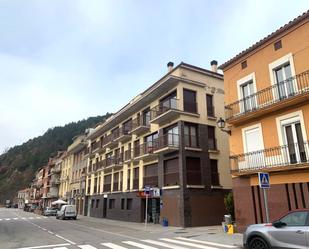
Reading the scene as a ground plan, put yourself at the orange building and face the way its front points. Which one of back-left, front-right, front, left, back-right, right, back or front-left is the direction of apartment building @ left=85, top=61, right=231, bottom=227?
right

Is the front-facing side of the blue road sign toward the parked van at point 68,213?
no

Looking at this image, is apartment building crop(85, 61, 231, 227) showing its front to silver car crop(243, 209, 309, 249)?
no

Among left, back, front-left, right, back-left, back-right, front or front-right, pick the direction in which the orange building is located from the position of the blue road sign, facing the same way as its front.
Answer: back

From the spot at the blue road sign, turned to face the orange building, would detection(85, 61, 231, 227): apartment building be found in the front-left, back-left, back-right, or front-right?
front-left

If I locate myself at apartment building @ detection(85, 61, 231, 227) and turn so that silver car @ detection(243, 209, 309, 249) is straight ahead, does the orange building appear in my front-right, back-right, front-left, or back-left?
front-left

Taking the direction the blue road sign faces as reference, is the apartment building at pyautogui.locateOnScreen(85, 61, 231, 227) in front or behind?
behind

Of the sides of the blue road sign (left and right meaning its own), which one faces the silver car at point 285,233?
front

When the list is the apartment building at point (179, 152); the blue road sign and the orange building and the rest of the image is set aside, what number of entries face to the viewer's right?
0

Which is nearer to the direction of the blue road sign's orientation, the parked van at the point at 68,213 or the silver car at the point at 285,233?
the silver car

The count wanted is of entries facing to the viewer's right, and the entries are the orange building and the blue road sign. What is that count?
0

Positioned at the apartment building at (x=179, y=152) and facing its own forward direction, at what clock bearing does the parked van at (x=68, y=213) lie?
The parked van is roughly at 3 o'clock from the apartment building.

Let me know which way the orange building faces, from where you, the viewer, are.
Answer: facing the viewer and to the left of the viewer

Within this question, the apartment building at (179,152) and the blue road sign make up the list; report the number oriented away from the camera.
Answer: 0

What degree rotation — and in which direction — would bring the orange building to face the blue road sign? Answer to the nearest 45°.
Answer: approximately 45° to its left

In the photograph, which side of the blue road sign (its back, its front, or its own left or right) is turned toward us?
front
